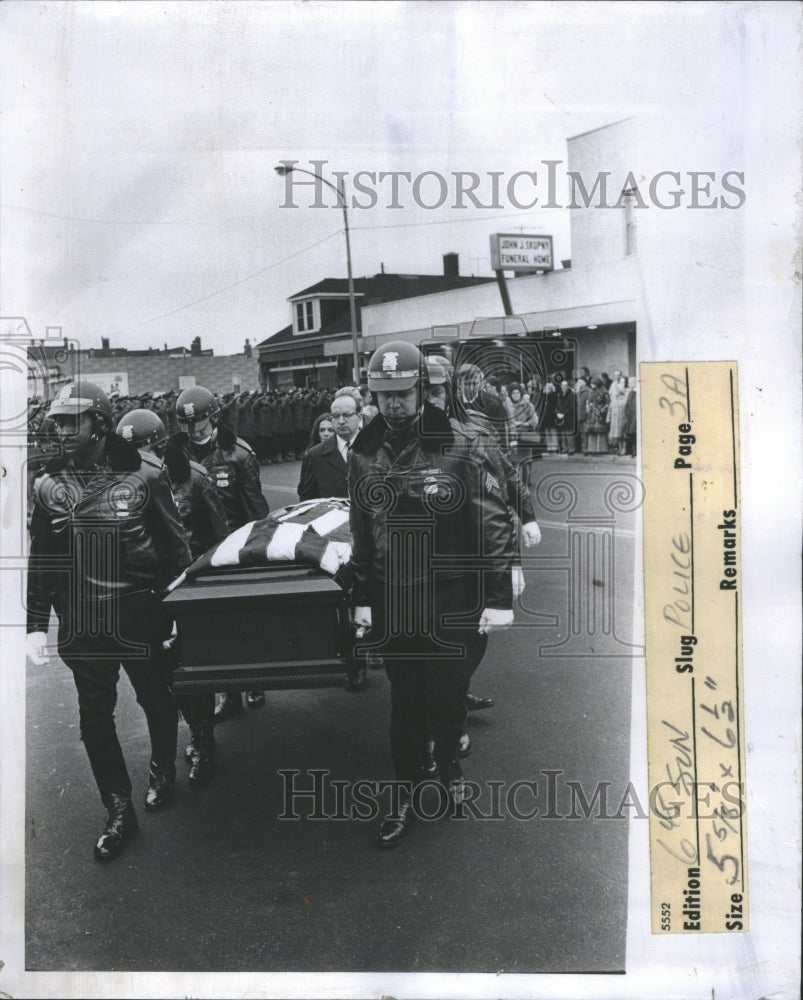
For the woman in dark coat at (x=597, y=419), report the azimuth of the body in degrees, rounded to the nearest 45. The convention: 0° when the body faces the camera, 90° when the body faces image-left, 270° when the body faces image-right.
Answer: approximately 45°

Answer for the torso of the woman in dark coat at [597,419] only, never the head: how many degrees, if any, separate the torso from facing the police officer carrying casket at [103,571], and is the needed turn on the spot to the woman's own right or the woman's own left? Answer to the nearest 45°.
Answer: approximately 45° to the woman's own right

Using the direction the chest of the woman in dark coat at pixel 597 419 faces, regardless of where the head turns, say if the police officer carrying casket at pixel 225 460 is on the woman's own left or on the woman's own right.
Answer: on the woman's own right
